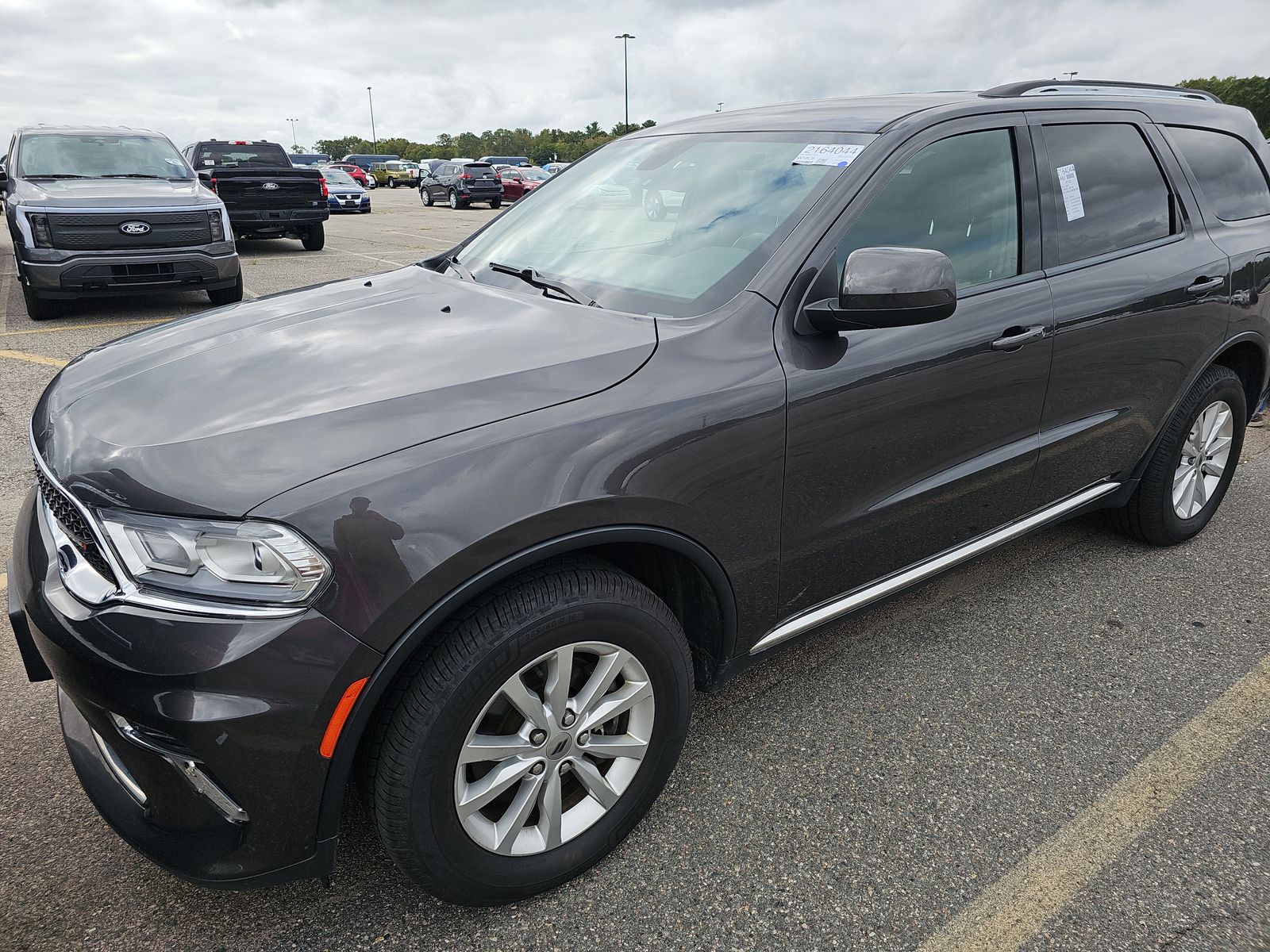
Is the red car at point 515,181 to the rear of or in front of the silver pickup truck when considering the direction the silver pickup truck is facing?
to the rear

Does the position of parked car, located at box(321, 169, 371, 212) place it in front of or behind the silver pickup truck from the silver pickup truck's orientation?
behind

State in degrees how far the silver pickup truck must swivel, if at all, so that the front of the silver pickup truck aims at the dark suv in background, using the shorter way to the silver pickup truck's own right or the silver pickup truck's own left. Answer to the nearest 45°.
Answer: approximately 135° to the silver pickup truck's own left

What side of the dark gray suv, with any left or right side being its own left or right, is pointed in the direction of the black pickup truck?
right

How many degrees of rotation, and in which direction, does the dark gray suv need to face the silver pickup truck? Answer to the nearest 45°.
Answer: approximately 90° to its right

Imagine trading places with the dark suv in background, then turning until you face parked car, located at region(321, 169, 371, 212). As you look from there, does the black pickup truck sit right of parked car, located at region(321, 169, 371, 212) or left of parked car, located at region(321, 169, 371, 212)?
left

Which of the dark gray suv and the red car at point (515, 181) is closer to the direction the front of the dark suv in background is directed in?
the red car

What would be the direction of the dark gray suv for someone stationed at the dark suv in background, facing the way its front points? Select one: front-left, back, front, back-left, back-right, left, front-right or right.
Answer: back-left

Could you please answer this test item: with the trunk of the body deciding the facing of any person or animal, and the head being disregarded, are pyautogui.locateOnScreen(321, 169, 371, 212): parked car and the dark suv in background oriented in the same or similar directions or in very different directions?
very different directions

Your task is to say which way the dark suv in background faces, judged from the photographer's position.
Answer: facing away from the viewer and to the left of the viewer

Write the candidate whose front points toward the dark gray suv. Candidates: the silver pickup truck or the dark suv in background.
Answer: the silver pickup truck

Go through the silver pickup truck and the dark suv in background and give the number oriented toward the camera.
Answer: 1
